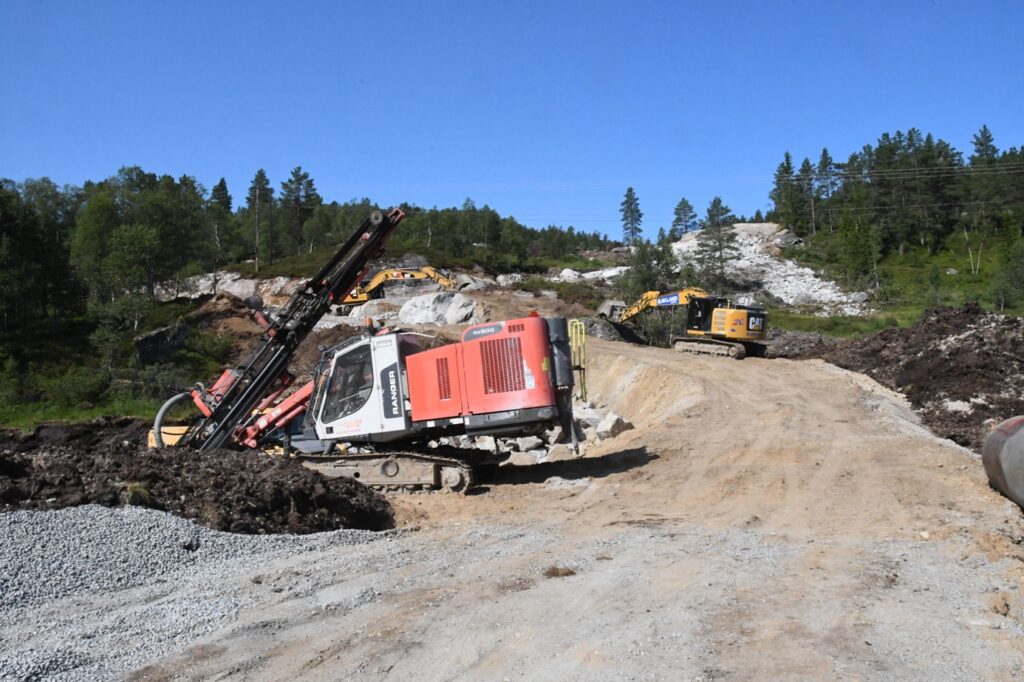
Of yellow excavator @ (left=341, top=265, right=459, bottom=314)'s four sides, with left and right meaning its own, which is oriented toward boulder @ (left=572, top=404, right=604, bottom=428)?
right

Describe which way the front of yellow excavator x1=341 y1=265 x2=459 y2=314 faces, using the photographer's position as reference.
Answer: facing to the right of the viewer

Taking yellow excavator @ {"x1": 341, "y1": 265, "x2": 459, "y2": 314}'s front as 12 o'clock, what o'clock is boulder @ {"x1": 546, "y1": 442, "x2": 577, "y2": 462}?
The boulder is roughly at 3 o'clock from the yellow excavator.

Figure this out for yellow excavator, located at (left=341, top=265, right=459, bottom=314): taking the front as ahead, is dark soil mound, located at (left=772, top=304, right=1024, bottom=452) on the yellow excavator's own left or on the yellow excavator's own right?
on the yellow excavator's own right

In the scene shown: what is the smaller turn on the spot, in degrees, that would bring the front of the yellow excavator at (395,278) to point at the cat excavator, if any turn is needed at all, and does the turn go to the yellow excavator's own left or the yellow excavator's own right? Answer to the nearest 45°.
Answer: approximately 45° to the yellow excavator's own right

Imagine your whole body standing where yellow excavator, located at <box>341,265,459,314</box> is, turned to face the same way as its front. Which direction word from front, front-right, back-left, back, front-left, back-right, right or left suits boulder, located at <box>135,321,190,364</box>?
back-right

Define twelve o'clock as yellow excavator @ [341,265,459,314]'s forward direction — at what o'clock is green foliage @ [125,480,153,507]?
The green foliage is roughly at 3 o'clock from the yellow excavator.

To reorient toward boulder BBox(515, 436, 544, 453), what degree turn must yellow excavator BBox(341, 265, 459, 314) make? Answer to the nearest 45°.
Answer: approximately 90° to its right

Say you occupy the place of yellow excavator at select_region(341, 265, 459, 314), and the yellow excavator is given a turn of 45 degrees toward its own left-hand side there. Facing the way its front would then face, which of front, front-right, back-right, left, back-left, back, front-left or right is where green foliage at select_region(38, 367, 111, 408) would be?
back

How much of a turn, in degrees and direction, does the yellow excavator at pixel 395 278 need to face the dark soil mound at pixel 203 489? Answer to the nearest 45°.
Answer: approximately 90° to its right
